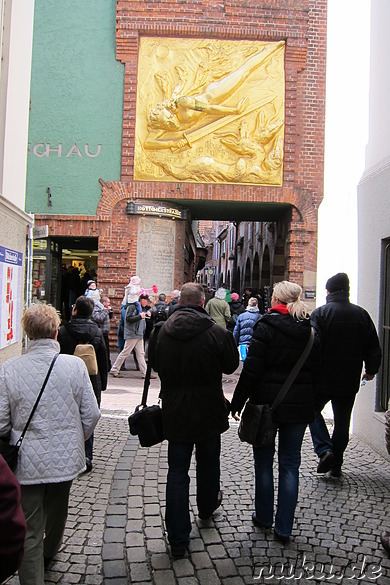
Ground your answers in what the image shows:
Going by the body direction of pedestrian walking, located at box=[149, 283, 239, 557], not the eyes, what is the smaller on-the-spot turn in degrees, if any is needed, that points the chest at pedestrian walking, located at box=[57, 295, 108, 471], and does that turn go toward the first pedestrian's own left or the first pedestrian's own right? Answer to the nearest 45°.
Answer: approximately 45° to the first pedestrian's own left

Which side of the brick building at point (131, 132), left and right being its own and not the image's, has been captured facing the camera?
front

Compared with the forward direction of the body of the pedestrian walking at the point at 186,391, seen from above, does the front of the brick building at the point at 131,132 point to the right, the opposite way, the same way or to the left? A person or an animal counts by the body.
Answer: the opposite way

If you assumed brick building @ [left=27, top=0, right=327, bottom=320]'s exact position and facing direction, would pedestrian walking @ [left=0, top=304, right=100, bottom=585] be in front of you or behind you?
in front

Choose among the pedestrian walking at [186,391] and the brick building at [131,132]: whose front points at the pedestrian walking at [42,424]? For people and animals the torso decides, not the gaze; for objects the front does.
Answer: the brick building

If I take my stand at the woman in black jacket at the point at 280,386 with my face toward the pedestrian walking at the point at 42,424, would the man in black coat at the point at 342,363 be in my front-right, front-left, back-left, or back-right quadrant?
back-right

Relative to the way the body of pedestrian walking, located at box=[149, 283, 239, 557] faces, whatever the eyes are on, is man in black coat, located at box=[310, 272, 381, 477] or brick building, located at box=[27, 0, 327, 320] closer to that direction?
the brick building

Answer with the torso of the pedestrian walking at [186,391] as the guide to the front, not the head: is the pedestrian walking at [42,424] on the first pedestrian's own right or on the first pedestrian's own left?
on the first pedestrian's own left

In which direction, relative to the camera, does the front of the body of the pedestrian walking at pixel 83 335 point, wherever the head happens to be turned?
away from the camera

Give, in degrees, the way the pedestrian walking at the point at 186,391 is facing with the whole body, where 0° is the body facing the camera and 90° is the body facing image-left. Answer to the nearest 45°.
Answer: approximately 180°

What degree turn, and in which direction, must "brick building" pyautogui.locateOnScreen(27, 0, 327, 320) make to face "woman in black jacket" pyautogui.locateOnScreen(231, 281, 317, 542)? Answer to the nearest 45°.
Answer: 0° — it already faces them

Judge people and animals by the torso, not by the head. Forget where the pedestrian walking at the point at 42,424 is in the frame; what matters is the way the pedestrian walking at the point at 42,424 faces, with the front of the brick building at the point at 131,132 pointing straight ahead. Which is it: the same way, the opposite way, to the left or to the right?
the opposite way

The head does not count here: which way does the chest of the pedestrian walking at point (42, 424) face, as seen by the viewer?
away from the camera

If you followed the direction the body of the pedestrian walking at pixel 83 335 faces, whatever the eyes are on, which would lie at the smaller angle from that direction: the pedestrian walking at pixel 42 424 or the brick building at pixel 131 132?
the brick building

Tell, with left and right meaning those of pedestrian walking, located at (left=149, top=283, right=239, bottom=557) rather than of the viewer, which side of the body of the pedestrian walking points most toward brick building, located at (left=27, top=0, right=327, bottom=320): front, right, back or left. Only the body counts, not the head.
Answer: front

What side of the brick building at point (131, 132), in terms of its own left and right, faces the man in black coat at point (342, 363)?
front
